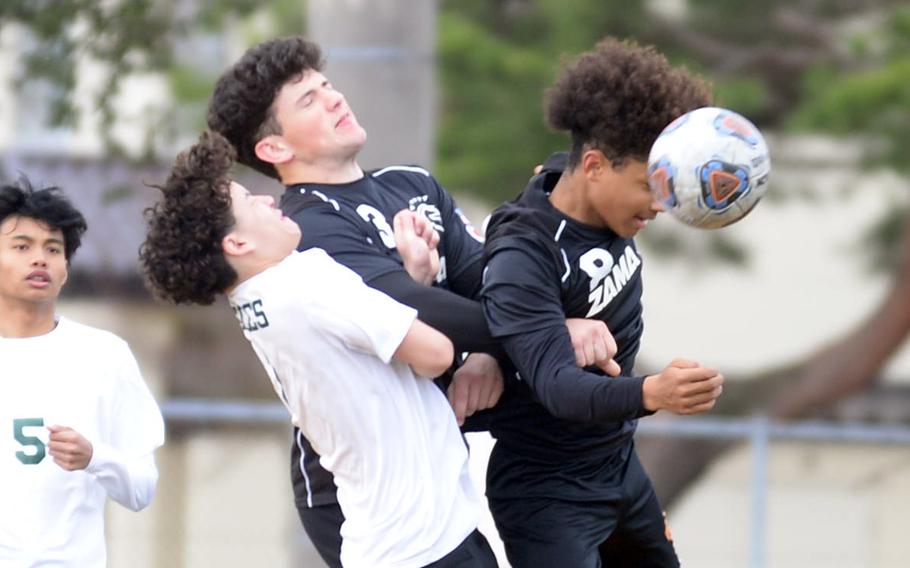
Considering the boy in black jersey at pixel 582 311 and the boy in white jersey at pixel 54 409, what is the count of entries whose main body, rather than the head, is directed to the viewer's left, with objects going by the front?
0

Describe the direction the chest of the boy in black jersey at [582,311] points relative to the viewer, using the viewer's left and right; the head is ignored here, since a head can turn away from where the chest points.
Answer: facing the viewer and to the right of the viewer

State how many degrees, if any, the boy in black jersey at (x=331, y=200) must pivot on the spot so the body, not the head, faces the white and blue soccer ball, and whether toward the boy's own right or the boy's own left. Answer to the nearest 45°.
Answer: approximately 45° to the boy's own left

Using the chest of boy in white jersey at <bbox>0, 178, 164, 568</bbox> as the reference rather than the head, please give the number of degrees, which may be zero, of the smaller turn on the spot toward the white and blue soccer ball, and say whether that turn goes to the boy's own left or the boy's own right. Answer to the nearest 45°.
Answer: approximately 45° to the boy's own left

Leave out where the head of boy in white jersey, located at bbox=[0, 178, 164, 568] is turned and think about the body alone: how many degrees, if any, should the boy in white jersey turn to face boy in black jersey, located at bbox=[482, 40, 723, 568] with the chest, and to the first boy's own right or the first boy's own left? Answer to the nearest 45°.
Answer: approximately 45° to the first boy's own left

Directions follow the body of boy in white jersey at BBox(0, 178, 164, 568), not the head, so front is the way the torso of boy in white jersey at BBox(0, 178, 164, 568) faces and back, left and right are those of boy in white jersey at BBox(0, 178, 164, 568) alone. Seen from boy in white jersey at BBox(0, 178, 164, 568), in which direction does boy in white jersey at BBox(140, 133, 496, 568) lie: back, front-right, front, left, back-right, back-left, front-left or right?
front-left

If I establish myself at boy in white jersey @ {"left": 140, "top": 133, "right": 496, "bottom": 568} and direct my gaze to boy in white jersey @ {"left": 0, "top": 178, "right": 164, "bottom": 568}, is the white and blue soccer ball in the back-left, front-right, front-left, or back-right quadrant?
back-right

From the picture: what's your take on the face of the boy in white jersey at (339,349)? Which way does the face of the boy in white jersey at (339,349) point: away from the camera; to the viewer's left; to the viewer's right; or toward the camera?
to the viewer's right
